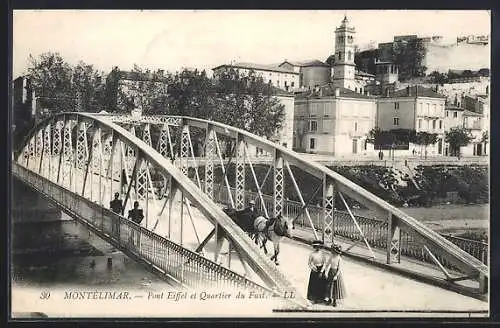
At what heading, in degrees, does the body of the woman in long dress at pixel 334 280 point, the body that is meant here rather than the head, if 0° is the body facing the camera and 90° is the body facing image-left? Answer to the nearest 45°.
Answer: approximately 45°

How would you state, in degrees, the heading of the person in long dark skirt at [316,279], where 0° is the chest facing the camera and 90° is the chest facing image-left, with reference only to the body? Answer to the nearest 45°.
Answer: approximately 0°

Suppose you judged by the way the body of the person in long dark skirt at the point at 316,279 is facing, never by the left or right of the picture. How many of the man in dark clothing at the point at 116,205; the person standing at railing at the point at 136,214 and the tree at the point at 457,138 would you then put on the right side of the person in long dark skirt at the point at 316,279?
2

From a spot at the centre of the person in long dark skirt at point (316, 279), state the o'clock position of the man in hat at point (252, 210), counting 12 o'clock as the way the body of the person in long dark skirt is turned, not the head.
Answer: The man in hat is roughly at 4 o'clock from the person in long dark skirt.
